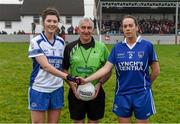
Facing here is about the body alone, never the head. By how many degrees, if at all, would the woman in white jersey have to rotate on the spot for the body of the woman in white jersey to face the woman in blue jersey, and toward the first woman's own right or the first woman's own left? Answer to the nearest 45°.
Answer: approximately 45° to the first woman's own left

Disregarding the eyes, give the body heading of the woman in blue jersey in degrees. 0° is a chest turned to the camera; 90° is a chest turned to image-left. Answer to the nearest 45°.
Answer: approximately 0°

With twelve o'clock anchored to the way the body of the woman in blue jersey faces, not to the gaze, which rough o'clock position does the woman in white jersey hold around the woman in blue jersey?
The woman in white jersey is roughly at 3 o'clock from the woman in blue jersey.

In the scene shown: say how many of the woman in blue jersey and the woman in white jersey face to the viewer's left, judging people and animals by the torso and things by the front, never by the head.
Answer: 0
